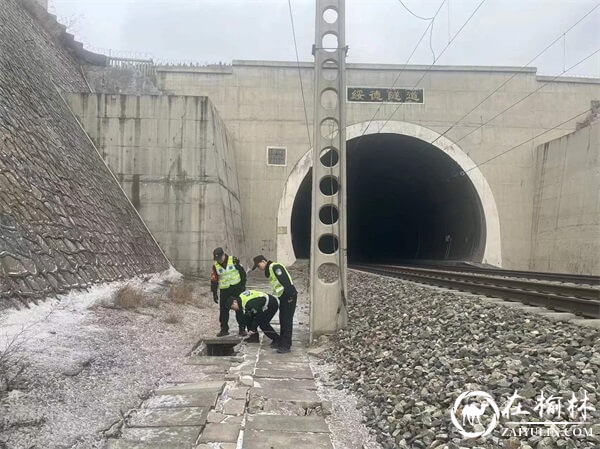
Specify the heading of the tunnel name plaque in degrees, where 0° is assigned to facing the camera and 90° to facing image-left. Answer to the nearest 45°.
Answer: approximately 0°

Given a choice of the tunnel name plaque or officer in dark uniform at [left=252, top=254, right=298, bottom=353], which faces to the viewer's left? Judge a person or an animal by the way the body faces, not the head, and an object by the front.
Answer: the officer in dark uniform

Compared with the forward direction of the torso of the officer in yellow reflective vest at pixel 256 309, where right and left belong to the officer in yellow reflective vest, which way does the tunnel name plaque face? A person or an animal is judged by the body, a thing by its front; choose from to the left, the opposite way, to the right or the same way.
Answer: to the left

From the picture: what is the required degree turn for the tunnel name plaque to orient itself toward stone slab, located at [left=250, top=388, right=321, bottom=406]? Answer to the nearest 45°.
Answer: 0° — it already faces it

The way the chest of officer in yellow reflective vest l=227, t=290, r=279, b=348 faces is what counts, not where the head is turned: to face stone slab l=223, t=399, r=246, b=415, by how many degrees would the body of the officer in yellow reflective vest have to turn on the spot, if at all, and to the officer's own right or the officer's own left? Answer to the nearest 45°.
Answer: approximately 90° to the officer's own left

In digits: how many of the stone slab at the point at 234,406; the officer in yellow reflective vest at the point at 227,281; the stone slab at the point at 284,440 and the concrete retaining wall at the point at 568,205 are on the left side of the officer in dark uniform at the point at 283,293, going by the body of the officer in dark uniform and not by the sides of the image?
2

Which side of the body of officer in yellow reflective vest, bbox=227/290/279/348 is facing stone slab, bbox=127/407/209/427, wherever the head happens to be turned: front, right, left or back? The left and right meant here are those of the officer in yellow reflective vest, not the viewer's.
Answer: left

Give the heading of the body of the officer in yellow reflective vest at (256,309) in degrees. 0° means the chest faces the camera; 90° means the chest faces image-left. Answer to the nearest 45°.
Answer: approximately 90°

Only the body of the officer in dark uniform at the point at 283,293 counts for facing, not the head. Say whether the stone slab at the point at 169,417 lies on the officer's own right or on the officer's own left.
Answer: on the officer's own left

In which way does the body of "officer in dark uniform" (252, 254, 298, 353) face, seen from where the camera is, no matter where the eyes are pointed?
to the viewer's left

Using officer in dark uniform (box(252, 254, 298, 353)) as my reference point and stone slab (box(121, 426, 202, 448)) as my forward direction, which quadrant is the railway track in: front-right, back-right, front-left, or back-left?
back-left

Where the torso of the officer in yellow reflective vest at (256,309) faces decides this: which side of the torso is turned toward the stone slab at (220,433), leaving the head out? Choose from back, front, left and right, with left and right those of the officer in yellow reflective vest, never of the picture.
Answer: left
